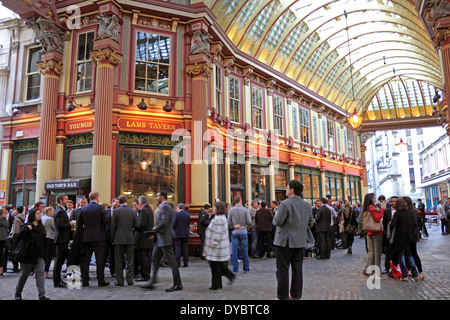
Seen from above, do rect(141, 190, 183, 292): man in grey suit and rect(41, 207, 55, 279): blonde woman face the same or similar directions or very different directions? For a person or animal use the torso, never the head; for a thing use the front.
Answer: very different directions

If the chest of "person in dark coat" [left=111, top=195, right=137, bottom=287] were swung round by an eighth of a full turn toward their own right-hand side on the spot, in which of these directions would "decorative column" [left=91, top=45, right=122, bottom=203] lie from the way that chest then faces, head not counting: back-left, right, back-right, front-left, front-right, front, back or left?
front-left

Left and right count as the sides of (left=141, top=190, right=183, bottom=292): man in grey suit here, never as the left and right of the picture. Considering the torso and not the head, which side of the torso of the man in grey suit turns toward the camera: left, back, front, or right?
left

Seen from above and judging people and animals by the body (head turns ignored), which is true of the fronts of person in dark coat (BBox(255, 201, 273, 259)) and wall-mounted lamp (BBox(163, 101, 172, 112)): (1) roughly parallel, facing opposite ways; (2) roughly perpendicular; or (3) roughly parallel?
roughly parallel, facing opposite ways

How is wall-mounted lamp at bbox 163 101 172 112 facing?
toward the camera

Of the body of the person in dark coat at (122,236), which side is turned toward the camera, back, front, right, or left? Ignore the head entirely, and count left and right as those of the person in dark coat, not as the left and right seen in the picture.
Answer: back

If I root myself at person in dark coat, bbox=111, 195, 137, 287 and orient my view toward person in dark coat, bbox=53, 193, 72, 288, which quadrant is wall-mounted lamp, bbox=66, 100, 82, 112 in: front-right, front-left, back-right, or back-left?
front-right
